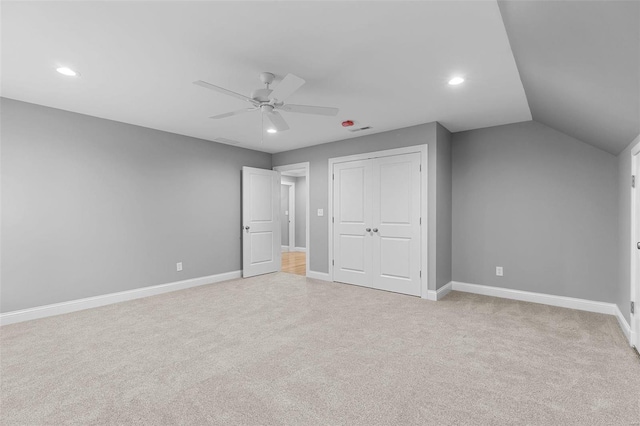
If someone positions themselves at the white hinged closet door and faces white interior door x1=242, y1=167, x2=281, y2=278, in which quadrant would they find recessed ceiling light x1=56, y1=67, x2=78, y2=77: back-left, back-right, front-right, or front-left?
front-left

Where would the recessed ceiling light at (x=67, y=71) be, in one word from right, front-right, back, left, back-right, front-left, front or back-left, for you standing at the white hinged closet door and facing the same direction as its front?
front

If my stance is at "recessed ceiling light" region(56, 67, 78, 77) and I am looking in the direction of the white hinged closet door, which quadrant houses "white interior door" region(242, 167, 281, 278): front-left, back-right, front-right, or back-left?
front-left

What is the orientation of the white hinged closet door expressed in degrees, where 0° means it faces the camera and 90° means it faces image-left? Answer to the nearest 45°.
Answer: approximately 45°

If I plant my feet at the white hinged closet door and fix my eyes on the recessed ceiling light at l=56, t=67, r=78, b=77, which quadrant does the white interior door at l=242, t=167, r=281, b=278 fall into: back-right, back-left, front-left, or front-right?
front-right

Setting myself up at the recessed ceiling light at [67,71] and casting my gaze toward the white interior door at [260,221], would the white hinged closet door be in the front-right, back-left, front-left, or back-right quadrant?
front-right

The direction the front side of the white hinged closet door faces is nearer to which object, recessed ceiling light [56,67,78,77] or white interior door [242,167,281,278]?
the recessed ceiling light

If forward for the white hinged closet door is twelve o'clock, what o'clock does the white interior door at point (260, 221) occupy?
The white interior door is roughly at 2 o'clock from the white hinged closet door.
